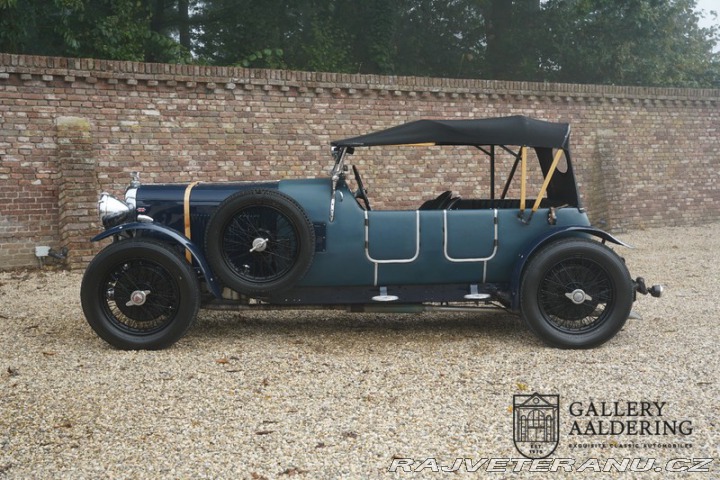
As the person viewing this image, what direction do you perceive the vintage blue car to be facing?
facing to the left of the viewer
